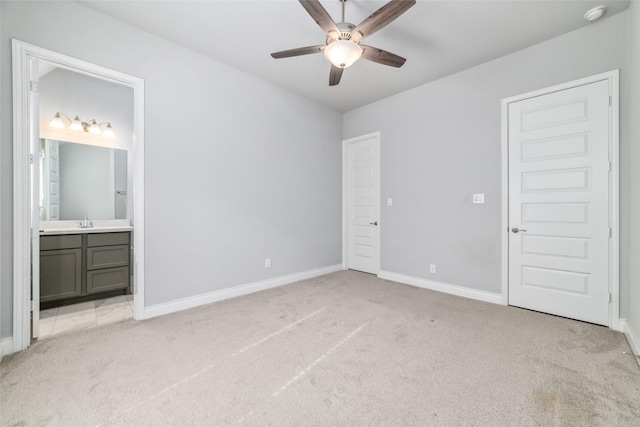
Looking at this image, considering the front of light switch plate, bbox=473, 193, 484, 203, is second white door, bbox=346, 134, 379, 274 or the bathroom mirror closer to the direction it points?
the bathroom mirror

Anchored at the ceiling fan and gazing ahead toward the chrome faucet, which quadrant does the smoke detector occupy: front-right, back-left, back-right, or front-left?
back-right

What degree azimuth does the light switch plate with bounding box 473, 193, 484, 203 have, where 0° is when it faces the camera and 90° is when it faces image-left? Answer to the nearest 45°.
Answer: approximately 0°

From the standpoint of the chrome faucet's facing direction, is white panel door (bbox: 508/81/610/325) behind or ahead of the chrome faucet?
ahead

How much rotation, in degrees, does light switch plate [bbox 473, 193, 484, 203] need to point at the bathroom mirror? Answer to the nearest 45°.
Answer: approximately 45° to its right

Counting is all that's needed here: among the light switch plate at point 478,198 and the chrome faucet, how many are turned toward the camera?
2

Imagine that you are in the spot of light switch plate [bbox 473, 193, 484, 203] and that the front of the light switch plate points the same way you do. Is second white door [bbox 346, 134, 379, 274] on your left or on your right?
on your right

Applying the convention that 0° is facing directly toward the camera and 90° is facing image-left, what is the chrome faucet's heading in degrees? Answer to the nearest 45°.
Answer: approximately 0°

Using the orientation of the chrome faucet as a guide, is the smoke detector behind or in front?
in front
